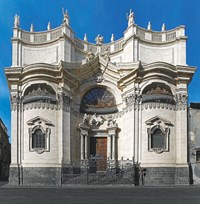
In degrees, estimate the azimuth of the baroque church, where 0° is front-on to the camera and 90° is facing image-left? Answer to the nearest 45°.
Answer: approximately 0°
